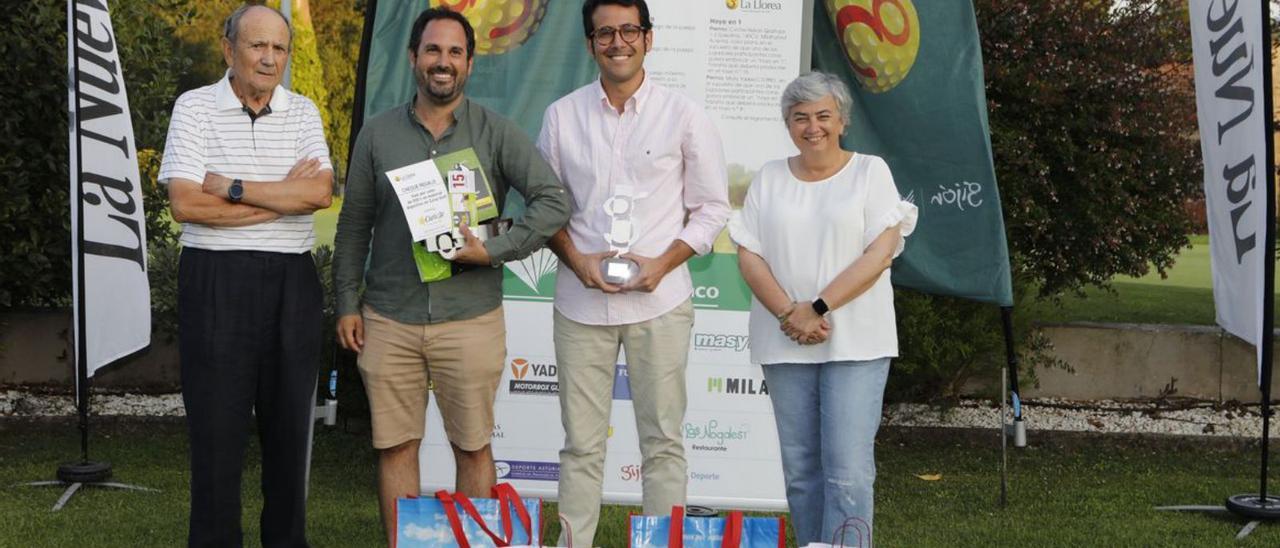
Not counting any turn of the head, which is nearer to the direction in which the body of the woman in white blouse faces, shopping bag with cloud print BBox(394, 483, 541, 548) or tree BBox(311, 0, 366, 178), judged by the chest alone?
the shopping bag with cloud print

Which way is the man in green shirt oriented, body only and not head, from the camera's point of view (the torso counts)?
toward the camera

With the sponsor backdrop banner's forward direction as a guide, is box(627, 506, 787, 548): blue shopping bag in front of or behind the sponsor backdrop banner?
in front

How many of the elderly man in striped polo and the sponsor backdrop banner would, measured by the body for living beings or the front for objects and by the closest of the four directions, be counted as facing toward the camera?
2

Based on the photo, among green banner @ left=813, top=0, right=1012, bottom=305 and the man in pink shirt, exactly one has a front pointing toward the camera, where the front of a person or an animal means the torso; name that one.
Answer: the man in pink shirt

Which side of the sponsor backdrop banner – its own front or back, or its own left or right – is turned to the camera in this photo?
front

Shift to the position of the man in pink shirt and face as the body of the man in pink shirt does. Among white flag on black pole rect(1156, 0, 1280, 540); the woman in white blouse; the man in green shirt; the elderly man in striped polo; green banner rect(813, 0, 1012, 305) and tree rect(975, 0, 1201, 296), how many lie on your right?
2

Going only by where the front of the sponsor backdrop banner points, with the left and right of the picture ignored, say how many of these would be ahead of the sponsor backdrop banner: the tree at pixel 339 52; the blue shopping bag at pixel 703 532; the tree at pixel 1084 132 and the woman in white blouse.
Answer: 2

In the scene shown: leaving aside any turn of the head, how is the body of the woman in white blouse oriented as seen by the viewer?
toward the camera

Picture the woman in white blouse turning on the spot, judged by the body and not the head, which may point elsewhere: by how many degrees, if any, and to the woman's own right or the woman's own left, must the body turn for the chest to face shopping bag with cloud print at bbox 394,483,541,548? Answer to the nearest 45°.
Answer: approximately 45° to the woman's own right

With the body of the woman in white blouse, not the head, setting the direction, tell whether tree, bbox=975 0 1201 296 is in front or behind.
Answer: behind

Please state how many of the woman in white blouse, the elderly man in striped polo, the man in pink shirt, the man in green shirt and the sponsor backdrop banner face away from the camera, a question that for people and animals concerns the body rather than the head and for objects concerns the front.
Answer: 0

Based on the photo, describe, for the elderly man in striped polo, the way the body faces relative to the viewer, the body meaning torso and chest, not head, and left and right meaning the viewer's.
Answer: facing the viewer
